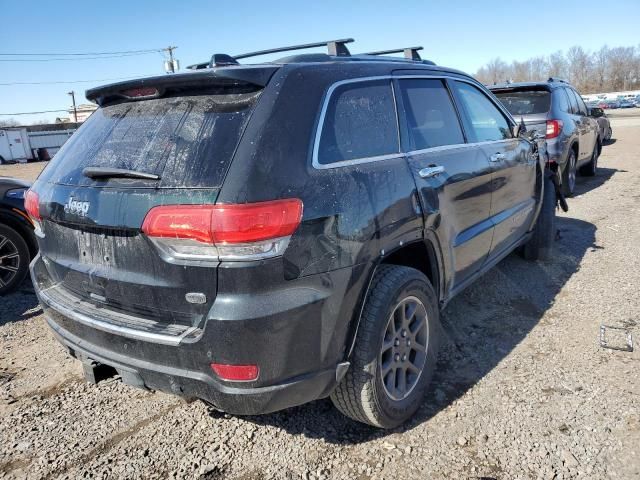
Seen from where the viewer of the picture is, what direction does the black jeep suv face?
facing away from the viewer and to the right of the viewer

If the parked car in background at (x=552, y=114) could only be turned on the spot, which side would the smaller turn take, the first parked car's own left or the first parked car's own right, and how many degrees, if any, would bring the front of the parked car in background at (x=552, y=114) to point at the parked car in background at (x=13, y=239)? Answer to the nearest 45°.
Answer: approximately 180°

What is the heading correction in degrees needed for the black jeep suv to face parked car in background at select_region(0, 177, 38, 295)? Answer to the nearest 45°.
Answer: approximately 90° to its left

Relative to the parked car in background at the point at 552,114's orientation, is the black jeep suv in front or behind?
behind

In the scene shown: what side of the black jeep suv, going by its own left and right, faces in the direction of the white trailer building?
left

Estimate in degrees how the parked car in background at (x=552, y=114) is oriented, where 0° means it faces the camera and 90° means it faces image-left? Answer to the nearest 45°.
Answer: approximately 225°

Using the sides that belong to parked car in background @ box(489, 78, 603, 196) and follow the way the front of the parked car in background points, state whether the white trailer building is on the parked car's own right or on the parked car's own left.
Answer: on the parked car's own left

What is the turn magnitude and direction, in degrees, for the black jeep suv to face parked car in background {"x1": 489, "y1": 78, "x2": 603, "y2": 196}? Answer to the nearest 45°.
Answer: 0° — it already faces it
